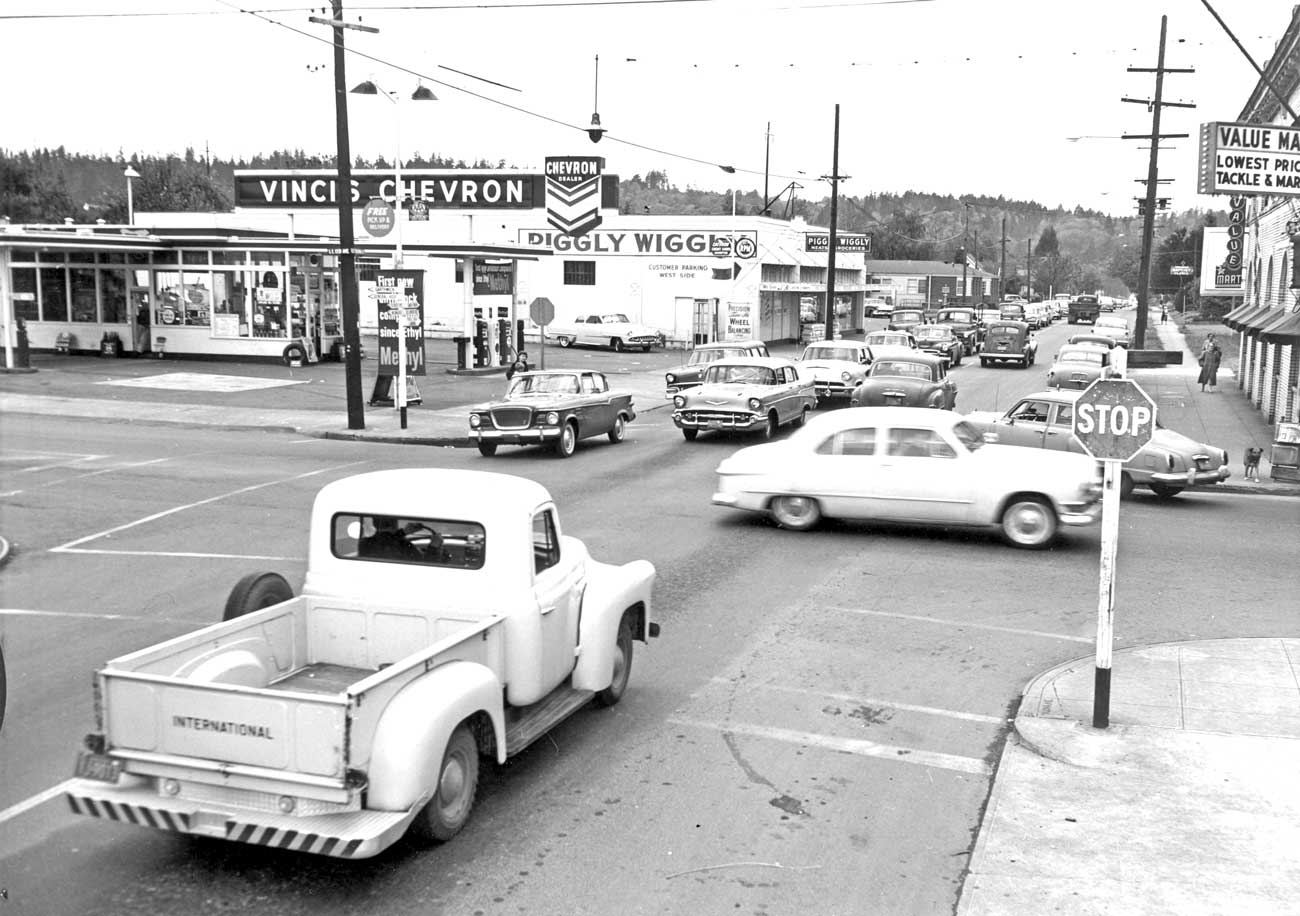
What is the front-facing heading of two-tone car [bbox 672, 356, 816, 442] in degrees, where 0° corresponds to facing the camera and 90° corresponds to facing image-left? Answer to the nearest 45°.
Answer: approximately 45°

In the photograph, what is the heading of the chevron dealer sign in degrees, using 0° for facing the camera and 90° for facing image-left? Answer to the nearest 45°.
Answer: approximately 0°

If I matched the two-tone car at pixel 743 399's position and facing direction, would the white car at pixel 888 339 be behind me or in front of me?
behind

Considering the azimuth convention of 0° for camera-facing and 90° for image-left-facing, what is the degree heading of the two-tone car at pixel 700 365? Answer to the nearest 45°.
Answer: approximately 45°

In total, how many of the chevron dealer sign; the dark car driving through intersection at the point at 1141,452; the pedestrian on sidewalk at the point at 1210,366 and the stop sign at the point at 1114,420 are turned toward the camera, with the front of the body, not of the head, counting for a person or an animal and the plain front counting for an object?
3

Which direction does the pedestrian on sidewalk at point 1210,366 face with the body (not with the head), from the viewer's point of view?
toward the camera

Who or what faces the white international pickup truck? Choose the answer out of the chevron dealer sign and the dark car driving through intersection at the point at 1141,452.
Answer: the chevron dealer sign

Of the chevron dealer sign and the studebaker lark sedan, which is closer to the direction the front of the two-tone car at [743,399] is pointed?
the studebaker lark sedan

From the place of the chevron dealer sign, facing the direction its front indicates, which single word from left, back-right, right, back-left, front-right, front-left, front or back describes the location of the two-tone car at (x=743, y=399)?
front

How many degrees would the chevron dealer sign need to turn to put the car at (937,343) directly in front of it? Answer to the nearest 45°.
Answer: approximately 90° to its left

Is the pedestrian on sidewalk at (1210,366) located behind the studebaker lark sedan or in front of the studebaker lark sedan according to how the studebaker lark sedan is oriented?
behind

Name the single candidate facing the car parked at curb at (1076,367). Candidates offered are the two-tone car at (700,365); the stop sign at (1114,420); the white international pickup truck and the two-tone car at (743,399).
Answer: the white international pickup truck

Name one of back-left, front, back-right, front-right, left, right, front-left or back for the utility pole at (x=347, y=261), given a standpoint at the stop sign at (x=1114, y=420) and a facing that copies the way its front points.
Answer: back-right

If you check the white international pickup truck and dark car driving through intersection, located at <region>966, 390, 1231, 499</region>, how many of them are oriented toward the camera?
0

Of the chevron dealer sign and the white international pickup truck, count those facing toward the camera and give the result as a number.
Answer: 1

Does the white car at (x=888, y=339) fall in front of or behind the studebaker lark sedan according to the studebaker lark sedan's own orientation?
behind

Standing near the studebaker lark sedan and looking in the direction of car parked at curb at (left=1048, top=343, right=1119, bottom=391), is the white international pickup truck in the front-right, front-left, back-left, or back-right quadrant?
back-right
